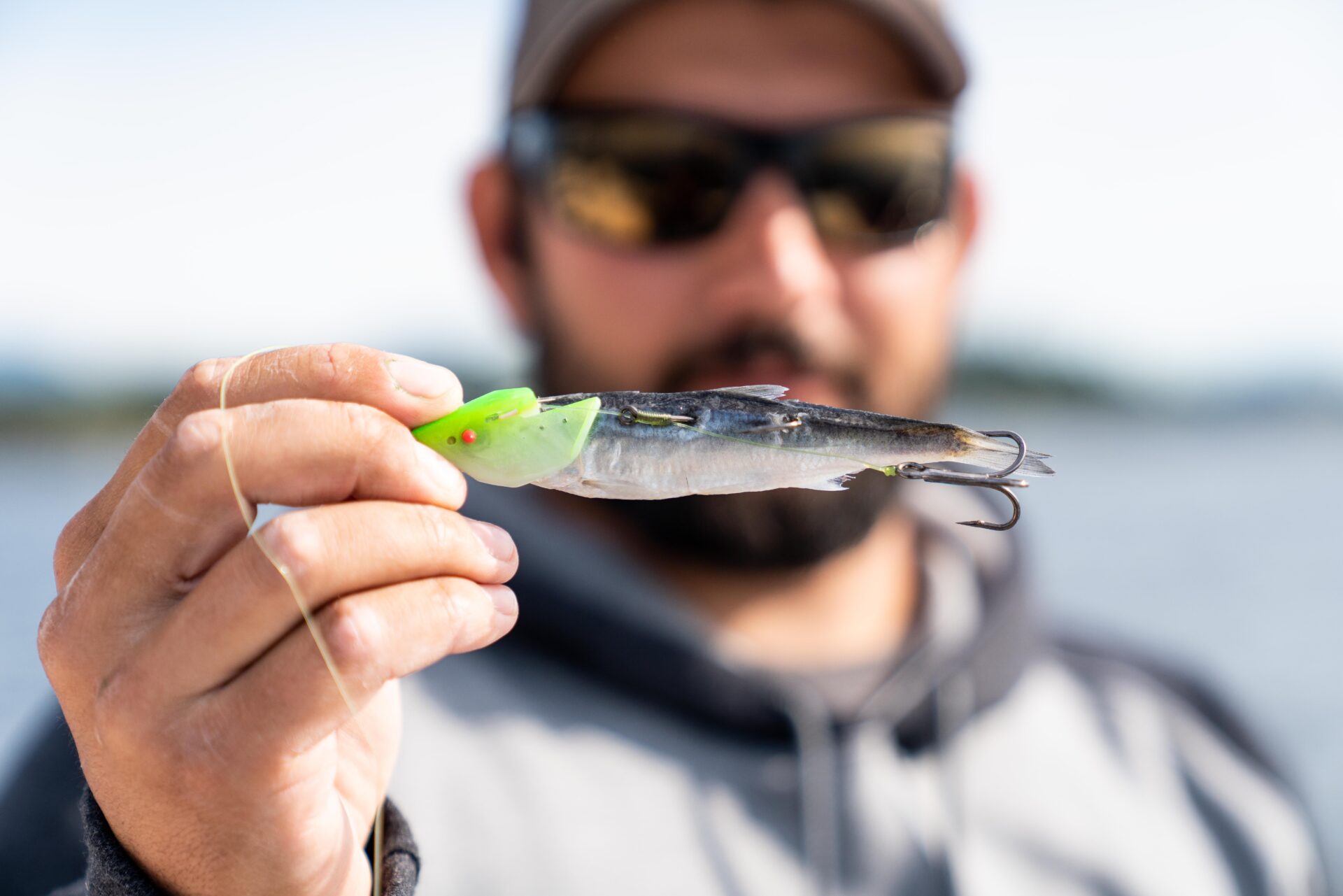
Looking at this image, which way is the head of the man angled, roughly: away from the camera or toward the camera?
toward the camera

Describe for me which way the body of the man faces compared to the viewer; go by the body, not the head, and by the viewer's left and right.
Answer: facing the viewer
